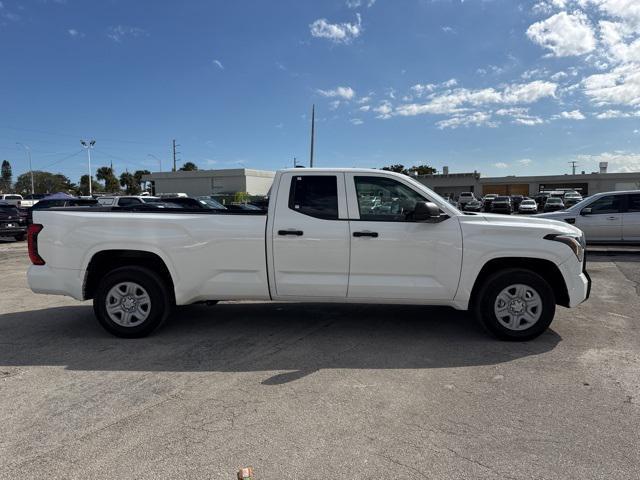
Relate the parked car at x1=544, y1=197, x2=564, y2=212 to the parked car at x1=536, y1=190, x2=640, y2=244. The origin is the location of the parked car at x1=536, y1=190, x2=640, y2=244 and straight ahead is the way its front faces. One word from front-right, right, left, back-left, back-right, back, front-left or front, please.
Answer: right

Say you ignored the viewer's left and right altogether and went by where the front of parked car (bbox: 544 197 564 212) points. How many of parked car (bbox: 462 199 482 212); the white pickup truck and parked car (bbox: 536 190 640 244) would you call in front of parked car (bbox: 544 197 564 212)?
2

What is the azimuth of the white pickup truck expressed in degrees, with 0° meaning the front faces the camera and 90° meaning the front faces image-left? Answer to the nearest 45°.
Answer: approximately 270°

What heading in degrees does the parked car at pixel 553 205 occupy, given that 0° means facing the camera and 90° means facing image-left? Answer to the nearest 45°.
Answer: approximately 0°

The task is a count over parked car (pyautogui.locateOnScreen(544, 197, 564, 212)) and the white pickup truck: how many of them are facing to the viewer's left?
0

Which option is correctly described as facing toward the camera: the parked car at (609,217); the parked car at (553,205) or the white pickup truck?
the parked car at (553,205)

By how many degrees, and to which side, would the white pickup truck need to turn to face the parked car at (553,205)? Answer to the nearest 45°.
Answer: approximately 45° to its left

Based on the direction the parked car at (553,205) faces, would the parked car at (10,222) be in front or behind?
in front

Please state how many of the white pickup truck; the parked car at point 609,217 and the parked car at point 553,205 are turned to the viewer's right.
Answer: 1

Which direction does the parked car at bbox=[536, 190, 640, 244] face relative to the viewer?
to the viewer's left

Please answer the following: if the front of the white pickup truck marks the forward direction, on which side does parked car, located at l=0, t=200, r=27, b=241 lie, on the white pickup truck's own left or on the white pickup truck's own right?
on the white pickup truck's own left

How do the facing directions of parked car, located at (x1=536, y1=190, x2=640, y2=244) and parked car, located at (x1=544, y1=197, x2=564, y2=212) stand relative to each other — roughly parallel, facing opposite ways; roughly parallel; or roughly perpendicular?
roughly perpendicular

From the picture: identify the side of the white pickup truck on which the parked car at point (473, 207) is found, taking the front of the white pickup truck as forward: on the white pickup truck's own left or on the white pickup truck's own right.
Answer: on the white pickup truck's own left

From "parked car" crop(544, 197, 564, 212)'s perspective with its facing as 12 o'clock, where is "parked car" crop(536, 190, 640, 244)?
"parked car" crop(536, 190, 640, 244) is roughly at 12 o'clock from "parked car" crop(544, 197, 564, 212).
